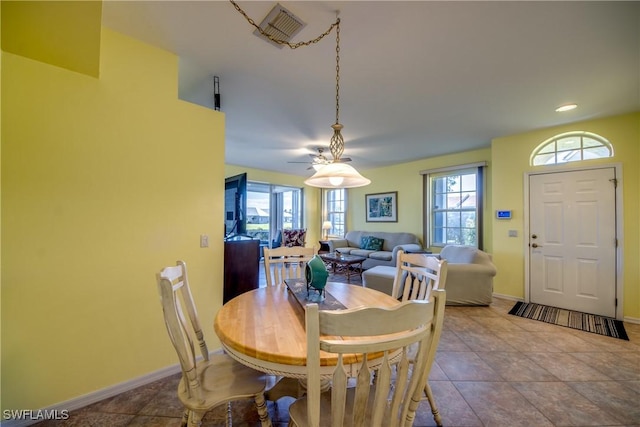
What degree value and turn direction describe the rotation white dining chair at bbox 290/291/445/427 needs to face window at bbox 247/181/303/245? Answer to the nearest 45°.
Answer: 0° — it already faces it

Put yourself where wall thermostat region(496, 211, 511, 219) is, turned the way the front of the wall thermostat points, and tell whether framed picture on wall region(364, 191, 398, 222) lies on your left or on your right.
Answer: on your right

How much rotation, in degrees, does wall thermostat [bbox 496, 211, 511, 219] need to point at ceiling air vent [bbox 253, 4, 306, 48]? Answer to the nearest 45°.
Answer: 0° — it already faces it

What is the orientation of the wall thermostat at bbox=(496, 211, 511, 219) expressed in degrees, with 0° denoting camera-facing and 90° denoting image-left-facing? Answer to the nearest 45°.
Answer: approximately 0°

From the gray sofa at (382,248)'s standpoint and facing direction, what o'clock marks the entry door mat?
The entry door mat is roughly at 9 o'clock from the gray sofa.

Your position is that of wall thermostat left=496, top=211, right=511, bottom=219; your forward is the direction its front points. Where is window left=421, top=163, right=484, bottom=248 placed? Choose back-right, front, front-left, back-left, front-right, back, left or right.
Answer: back-right

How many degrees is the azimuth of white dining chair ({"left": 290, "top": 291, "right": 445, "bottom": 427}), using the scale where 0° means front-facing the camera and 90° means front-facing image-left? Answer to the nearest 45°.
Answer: approximately 135°

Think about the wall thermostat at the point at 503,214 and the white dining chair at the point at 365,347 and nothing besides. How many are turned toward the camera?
1
